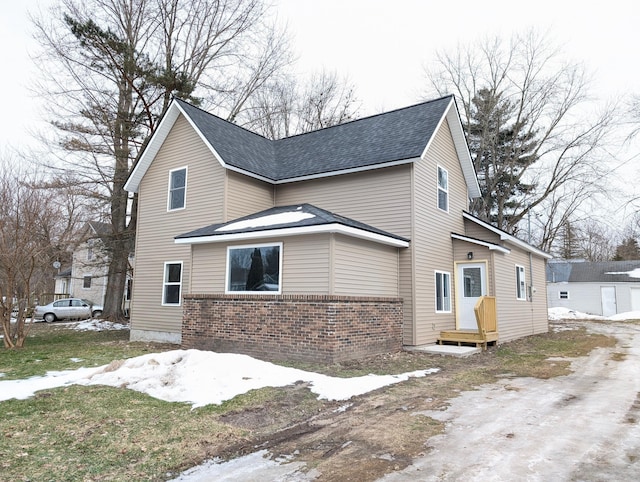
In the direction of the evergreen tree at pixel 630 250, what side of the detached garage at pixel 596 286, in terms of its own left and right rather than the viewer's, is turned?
back

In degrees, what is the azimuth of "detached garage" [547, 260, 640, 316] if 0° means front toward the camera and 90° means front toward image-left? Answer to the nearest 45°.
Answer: approximately 0°

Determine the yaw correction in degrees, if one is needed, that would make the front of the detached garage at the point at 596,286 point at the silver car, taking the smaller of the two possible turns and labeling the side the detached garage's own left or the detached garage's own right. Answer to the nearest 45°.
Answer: approximately 45° to the detached garage's own right
